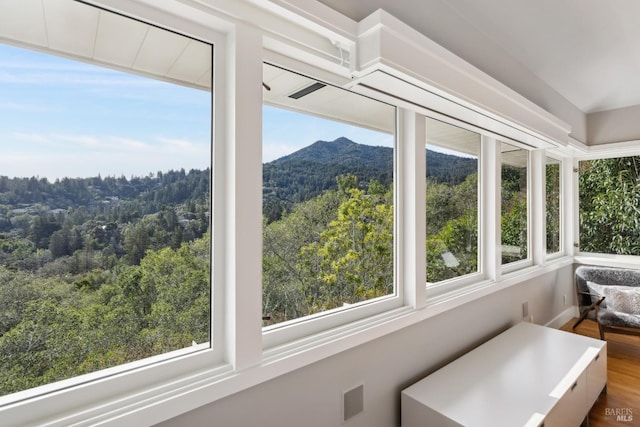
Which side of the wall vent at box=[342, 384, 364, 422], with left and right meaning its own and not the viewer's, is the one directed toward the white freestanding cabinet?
left

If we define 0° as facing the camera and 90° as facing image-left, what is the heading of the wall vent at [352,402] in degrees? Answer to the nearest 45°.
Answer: approximately 315°
